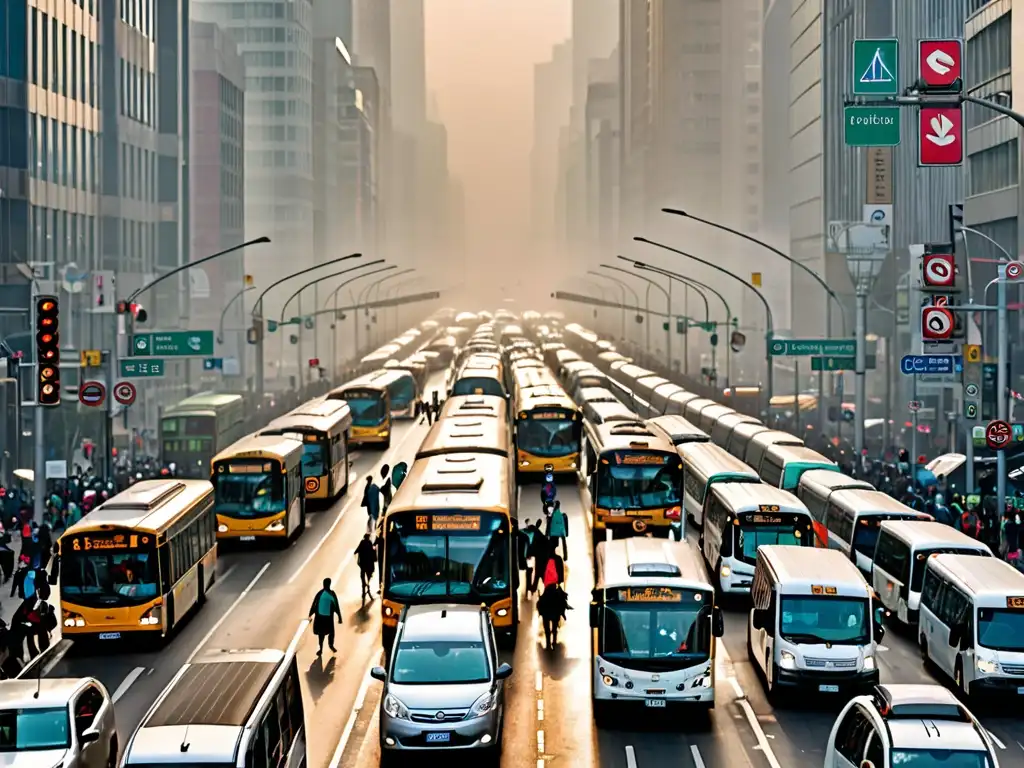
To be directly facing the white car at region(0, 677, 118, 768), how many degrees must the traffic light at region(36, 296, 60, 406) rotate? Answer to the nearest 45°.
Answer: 0° — it already faces it

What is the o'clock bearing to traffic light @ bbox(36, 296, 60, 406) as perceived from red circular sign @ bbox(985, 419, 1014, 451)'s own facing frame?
The traffic light is roughly at 2 o'clock from the red circular sign.

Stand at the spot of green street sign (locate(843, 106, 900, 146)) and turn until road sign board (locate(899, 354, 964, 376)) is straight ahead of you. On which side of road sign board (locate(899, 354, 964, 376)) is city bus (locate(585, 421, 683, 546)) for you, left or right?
left

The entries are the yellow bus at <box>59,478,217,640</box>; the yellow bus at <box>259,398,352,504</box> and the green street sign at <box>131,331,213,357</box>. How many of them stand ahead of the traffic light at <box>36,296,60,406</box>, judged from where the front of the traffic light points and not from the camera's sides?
1

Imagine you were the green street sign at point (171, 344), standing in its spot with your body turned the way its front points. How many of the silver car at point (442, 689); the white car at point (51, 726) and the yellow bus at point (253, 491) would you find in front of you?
3

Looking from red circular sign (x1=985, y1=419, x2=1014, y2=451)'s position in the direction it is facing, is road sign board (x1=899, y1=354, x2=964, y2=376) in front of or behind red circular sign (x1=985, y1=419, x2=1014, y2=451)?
behind

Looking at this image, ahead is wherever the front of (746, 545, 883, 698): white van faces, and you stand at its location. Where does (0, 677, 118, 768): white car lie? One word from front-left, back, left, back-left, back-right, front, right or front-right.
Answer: front-right

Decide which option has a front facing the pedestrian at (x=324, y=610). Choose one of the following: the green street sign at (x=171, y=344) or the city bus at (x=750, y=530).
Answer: the green street sign

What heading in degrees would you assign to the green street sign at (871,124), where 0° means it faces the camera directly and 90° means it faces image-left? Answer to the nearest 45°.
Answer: approximately 0°

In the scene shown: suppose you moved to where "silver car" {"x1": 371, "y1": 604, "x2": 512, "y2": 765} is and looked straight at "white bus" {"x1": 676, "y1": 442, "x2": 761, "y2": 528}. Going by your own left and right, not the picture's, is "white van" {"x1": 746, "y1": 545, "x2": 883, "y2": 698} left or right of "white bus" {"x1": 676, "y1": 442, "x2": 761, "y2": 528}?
right

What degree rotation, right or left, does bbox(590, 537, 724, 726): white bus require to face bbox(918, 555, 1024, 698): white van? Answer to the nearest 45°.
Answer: approximately 90° to its left
